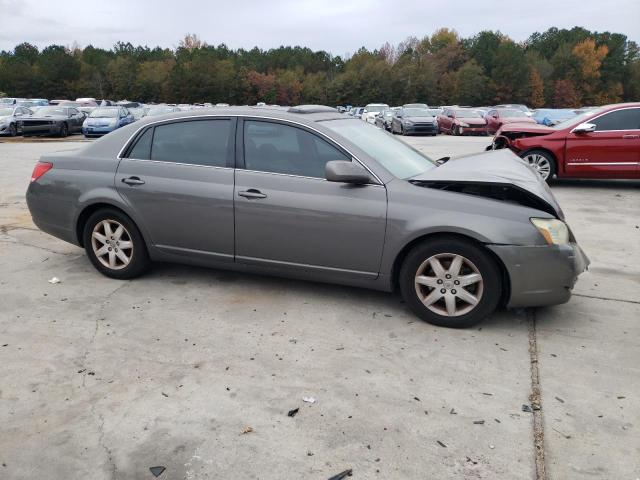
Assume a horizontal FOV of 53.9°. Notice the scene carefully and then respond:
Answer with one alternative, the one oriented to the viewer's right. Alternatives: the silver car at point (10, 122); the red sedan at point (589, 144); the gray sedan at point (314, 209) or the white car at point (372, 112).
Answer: the gray sedan

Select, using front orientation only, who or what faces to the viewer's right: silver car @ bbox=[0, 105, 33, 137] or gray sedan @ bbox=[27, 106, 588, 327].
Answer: the gray sedan

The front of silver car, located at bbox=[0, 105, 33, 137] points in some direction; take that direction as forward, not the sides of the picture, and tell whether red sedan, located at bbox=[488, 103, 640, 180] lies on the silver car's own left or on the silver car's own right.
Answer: on the silver car's own left

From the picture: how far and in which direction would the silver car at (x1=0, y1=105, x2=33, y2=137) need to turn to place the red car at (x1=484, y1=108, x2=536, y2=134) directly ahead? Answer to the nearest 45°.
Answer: approximately 135° to its left

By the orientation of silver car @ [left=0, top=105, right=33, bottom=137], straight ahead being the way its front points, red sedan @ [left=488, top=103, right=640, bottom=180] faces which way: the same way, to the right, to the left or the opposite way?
to the right

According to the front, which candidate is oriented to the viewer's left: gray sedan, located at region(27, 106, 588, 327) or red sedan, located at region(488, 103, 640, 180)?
the red sedan

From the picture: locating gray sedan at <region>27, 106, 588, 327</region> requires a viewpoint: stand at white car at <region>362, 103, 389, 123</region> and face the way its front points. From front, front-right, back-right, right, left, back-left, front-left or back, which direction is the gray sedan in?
front-left

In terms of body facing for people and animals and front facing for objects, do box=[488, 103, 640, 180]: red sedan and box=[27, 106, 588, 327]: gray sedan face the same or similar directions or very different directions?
very different directions

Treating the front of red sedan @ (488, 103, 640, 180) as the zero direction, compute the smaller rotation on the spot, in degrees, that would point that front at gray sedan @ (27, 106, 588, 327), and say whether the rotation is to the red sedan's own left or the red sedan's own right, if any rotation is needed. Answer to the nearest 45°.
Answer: approximately 90° to the red sedan's own left

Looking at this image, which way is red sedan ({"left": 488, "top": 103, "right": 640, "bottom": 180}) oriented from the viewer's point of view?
to the viewer's left

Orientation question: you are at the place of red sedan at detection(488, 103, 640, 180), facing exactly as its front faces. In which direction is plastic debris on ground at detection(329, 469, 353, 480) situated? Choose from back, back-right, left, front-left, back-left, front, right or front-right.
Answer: left

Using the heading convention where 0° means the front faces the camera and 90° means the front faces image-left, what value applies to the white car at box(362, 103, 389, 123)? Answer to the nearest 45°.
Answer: approximately 45°

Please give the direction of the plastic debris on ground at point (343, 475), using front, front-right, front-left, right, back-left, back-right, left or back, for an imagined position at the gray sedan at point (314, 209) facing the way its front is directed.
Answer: right

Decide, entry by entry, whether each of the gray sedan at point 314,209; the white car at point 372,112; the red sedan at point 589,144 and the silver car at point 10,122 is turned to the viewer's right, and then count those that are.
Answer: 1

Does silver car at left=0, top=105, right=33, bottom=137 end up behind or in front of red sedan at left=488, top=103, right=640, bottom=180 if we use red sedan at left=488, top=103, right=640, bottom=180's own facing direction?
in front

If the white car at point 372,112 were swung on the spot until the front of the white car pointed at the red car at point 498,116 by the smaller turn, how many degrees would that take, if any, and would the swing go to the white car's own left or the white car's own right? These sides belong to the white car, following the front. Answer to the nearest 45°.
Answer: approximately 90° to the white car's own left

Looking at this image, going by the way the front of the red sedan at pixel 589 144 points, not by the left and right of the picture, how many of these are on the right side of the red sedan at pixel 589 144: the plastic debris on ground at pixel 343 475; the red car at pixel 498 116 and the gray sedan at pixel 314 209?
1

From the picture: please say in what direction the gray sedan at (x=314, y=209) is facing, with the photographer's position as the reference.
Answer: facing to the right of the viewer

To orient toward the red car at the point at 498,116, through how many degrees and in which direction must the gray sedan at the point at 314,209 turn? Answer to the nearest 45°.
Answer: approximately 90° to its left
